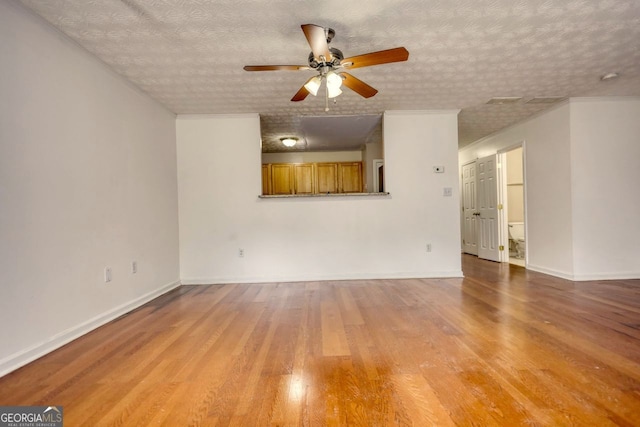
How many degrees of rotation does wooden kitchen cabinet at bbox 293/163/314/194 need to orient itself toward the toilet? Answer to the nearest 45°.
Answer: approximately 90° to its left

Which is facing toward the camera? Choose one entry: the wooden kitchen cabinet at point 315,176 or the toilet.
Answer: the wooden kitchen cabinet

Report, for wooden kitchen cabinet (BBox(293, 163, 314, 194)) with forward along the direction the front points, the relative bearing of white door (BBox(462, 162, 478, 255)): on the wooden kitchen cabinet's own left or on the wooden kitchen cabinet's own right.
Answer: on the wooden kitchen cabinet's own left

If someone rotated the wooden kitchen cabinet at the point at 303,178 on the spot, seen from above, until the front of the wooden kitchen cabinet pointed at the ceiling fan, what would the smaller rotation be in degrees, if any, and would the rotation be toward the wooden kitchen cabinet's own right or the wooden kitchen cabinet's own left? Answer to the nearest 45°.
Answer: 0° — it already faces it

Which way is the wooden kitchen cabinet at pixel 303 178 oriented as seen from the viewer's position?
toward the camera

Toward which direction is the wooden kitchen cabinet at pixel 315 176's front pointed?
toward the camera
